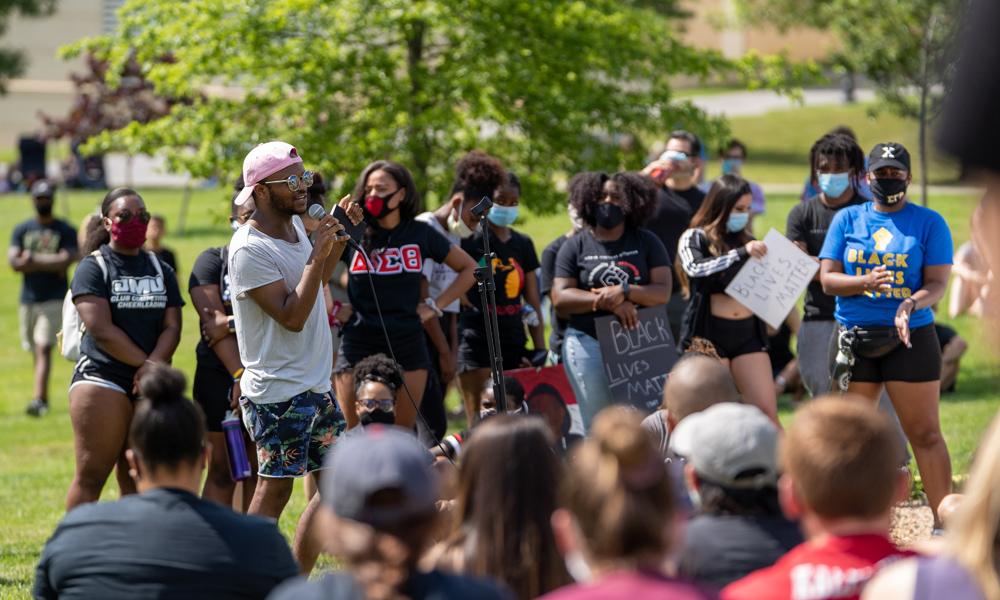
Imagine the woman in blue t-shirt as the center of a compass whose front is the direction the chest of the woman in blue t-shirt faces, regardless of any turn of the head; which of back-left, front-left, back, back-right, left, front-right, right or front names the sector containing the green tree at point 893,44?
back

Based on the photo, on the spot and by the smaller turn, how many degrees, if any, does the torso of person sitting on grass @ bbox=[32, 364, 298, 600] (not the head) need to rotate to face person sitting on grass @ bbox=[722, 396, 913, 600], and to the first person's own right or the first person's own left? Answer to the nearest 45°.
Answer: approximately 135° to the first person's own right

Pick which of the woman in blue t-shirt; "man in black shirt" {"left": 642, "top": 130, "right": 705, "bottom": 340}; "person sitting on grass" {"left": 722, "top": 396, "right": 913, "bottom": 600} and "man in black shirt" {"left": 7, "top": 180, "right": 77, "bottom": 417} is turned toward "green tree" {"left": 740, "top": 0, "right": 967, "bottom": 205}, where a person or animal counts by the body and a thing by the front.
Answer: the person sitting on grass

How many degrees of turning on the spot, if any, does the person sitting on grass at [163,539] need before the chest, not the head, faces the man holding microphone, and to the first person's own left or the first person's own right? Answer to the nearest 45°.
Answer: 0° — they already face them

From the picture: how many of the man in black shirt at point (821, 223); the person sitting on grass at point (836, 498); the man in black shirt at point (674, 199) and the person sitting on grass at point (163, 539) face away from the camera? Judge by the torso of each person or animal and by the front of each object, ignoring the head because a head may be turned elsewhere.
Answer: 2

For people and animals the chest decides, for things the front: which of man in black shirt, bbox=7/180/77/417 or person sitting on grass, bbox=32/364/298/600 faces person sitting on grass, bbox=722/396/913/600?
the man in black shirt

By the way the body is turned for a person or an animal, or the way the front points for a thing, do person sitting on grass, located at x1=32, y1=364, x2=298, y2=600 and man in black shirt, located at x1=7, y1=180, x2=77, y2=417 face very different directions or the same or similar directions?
very different directions

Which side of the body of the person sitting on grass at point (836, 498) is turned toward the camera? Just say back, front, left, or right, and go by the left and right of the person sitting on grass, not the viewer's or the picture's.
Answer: back

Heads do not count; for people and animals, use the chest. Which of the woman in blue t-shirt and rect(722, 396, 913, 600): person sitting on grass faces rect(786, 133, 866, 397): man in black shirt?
the person sitting on grass

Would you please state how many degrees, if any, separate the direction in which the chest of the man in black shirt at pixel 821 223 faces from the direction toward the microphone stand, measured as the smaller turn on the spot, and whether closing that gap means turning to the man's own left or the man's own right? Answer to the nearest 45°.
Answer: approximately 45° to the man's own right
